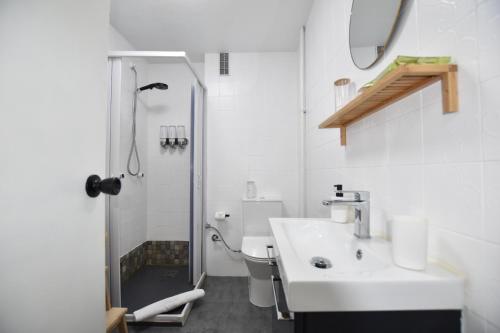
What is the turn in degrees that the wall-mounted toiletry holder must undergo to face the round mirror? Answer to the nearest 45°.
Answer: approximately 45° to its left

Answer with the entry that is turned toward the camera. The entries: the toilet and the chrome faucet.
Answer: the toilet

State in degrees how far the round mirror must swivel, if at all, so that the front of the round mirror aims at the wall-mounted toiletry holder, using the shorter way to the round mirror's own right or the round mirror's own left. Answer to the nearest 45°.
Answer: approximately 45° to the round mirror's own right

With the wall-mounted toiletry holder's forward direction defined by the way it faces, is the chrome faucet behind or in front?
in front

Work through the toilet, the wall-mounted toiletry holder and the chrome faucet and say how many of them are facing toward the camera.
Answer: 2

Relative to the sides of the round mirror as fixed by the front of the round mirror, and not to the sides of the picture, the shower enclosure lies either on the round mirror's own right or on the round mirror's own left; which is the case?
on the round mirror's own right

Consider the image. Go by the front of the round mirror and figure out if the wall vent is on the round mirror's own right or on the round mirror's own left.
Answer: on the round mirror's own right

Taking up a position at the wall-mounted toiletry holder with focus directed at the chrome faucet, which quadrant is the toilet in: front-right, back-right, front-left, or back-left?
front-left

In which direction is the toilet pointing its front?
toward the camera

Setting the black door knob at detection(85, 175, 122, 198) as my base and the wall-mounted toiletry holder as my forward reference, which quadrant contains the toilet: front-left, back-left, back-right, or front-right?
front-right

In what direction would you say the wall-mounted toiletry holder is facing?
toward the camera

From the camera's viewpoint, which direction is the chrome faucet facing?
to the viewer's left

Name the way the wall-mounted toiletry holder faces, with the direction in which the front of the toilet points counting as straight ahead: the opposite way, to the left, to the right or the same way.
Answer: the same way
